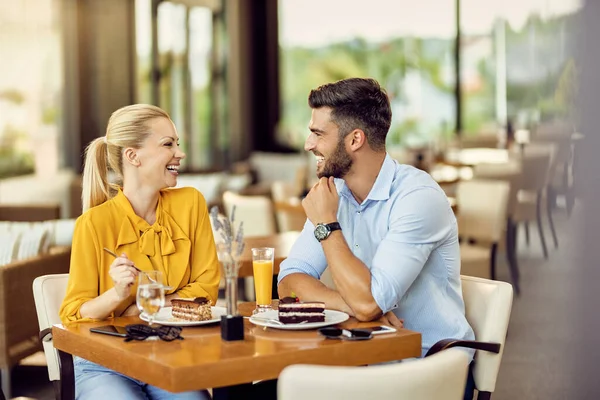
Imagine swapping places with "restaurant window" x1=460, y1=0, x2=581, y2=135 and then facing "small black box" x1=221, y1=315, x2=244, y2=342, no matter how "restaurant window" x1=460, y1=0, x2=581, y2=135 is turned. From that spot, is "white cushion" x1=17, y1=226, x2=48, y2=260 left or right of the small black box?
right

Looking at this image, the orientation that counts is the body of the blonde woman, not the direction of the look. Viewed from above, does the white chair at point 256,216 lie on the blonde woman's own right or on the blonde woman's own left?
on the blonde woman's own left

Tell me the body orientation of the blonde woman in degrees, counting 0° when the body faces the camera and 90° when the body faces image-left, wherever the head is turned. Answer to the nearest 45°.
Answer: approximately 315°

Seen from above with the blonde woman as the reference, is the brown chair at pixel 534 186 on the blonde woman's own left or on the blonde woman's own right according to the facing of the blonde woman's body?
on the blonde woman's own left

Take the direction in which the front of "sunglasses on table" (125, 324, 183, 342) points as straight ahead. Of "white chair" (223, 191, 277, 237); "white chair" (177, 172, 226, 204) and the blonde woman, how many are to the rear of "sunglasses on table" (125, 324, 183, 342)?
3

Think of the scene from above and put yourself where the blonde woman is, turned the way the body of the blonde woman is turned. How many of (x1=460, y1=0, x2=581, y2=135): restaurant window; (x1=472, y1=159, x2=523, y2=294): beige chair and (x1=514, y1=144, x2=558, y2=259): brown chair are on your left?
3

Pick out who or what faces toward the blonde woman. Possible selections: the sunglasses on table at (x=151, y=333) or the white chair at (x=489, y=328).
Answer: the white chair

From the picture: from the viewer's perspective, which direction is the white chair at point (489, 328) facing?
to the viewer's left

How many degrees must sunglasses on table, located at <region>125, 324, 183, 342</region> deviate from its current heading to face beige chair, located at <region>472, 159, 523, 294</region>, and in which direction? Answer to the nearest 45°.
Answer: approximately 135° to its left

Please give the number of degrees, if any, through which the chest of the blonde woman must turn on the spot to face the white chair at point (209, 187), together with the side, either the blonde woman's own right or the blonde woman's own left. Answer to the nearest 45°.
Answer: approximately 135° to the blonde woman's own left

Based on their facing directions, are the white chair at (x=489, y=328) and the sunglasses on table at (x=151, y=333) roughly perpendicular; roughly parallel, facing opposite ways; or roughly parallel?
roughly perpendicular
